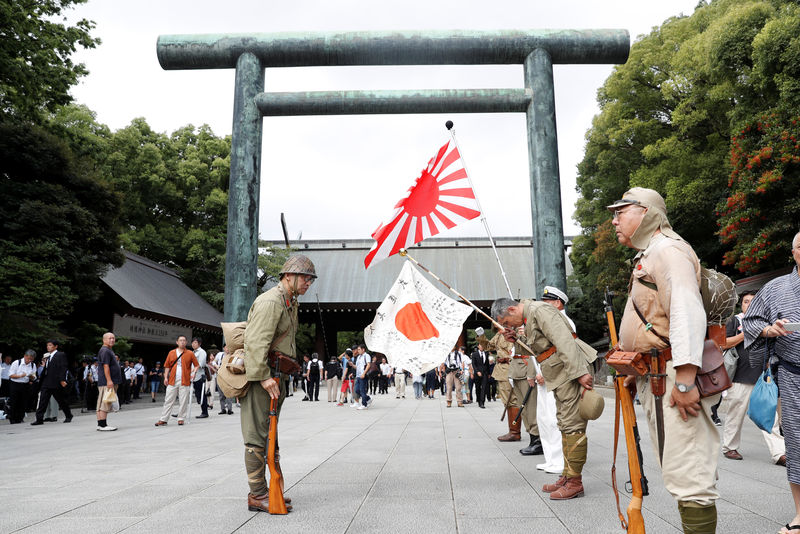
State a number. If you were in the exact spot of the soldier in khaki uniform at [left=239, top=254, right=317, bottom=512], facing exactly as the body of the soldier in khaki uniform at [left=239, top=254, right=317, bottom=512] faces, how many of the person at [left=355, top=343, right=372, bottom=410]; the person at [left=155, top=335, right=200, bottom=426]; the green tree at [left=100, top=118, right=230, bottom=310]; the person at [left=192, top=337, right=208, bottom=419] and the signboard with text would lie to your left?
5

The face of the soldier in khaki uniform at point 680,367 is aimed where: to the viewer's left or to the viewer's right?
to the viewer's left

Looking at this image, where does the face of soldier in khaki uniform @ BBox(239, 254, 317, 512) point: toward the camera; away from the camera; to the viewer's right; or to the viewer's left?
to the viewer's right

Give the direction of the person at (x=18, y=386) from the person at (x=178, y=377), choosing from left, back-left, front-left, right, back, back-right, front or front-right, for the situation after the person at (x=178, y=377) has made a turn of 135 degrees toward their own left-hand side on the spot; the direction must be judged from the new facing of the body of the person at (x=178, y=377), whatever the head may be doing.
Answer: left

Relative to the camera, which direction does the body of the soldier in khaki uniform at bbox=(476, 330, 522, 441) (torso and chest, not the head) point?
to the viewer's left

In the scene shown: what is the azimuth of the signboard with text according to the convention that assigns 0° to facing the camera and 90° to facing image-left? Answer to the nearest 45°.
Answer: approximately 315°

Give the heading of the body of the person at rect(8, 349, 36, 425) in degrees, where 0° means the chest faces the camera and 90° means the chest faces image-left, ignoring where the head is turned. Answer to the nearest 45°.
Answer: approximately 315°

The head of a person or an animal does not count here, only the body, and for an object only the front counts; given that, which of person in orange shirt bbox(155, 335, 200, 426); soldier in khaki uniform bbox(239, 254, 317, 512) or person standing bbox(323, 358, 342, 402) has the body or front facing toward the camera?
person in orange shirt bbox(155, 335, 200, 426)

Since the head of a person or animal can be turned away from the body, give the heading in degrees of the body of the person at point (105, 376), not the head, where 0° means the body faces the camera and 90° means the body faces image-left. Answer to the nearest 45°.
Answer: approximately 270°

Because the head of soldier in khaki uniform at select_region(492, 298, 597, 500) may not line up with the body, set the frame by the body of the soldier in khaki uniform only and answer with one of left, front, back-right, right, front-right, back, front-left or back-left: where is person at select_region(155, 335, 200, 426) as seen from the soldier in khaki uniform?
front-right

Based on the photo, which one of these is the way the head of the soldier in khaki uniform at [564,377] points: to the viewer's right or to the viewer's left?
to the viewer's left
